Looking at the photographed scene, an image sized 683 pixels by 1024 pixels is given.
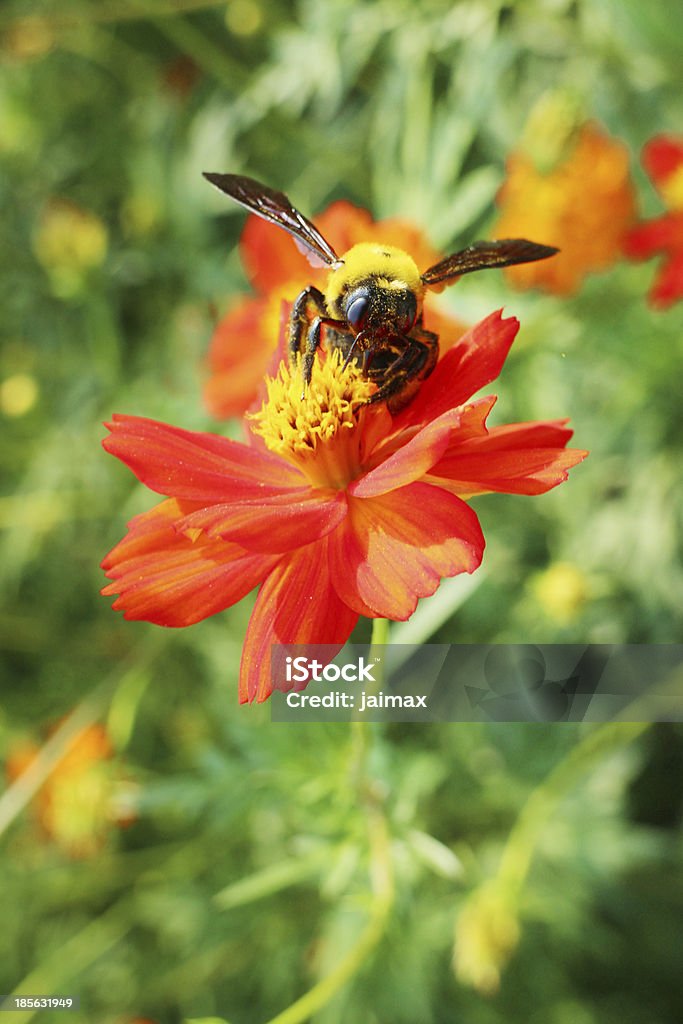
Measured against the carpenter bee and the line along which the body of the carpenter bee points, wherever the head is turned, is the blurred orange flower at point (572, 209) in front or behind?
behind

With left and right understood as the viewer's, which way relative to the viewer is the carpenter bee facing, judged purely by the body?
facing the viewer

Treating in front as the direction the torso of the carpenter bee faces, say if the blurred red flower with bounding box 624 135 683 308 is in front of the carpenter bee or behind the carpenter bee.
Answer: behind

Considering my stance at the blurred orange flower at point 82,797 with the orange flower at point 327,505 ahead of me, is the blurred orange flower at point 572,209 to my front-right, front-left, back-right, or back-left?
front-left

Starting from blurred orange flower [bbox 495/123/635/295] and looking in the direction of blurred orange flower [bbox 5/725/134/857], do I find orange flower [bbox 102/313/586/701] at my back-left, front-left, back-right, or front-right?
front-left
